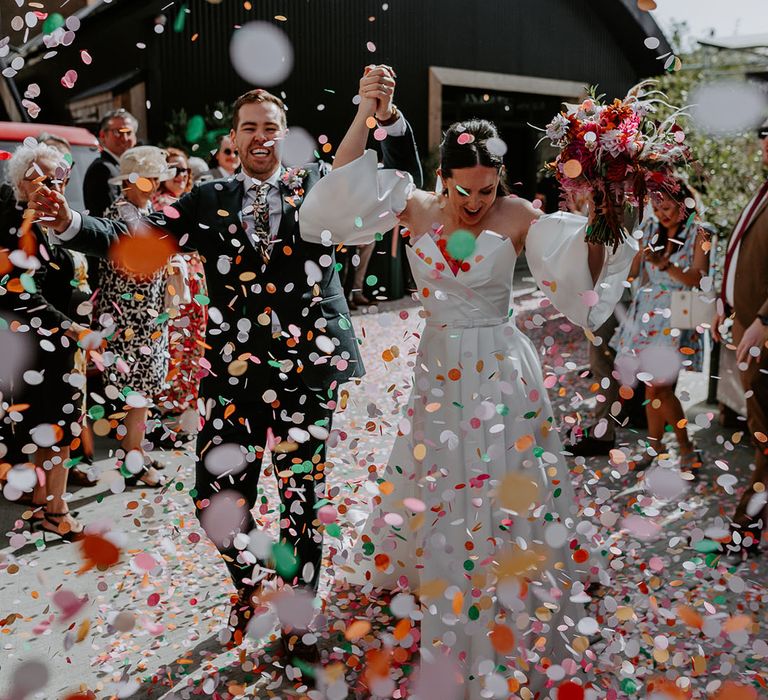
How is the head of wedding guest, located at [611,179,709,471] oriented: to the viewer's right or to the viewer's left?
to the viewer's left

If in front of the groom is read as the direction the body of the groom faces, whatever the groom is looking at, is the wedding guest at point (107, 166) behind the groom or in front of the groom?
behind

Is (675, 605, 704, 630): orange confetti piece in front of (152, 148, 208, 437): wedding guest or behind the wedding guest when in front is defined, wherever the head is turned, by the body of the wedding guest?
in front

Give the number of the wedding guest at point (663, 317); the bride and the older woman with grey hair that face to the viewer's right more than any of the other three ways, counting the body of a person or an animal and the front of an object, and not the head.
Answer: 1

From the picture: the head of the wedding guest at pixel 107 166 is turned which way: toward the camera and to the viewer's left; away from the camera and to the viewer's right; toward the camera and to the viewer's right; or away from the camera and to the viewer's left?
toward the camera and to the viewer's right

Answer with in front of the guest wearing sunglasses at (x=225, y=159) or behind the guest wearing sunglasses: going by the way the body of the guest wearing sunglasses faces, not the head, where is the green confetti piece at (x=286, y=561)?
in front

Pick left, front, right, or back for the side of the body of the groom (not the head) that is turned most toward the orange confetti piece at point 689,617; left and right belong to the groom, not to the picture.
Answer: left

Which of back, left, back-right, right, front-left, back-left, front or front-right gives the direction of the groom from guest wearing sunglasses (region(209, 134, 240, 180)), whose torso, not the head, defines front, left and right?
front-right

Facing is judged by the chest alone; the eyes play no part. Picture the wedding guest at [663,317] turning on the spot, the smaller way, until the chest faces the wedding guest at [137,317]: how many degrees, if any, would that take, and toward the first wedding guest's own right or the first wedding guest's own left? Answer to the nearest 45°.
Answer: approximately 45° to the first wedding guest's own right

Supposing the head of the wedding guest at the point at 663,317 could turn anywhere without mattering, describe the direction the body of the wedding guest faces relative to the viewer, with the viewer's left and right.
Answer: facing the viewer and to the left of the viewer

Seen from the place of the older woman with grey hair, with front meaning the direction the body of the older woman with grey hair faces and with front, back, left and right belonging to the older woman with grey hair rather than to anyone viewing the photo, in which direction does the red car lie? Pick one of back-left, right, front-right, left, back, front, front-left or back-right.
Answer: left

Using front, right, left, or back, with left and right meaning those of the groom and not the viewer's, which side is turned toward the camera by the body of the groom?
front
